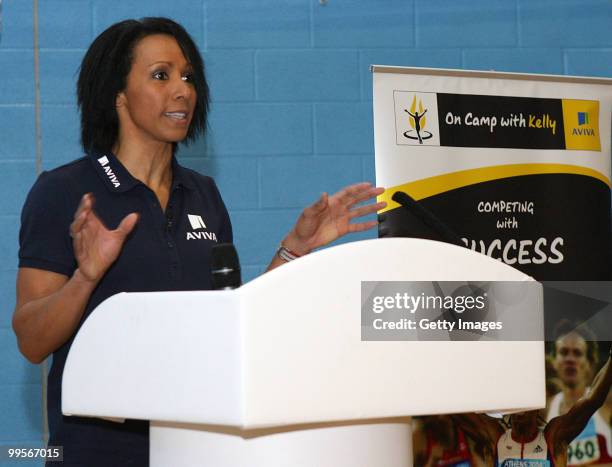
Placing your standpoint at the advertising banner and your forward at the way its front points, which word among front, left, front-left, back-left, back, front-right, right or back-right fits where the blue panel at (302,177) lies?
right

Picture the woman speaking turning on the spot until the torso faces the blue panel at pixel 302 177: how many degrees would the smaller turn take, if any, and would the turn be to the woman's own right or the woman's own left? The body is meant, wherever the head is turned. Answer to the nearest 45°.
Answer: approximately 135° to the woman's own left

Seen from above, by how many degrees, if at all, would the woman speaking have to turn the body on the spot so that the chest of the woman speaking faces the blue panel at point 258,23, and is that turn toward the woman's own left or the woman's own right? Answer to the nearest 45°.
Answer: approximately 135° to the woman's own left

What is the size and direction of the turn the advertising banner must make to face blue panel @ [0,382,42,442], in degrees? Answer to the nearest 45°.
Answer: approximately 90° to its right

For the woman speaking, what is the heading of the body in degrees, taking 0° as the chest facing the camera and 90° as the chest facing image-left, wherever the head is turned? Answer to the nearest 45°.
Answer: approximately 315°

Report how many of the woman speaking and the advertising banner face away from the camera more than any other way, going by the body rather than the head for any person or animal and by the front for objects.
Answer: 0

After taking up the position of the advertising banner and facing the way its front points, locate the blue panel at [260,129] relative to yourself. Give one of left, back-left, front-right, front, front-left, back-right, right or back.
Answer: right

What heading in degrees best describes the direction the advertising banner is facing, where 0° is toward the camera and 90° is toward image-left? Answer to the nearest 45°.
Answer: approximately 0°

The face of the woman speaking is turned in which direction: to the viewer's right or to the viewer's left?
to the viewer's right

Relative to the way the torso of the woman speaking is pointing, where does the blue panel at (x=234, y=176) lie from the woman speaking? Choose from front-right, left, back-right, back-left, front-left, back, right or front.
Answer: back-left

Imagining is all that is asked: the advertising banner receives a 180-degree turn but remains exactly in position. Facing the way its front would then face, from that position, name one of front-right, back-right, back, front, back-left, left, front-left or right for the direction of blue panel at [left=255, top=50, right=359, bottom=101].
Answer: left

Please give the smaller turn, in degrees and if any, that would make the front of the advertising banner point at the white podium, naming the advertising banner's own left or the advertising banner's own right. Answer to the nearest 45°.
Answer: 0° — it already faces it
